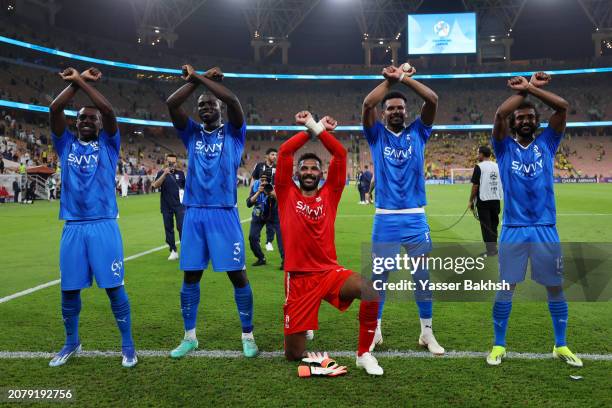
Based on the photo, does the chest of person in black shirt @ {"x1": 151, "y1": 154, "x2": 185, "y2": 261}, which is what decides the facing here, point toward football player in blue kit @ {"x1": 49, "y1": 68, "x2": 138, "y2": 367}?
yes

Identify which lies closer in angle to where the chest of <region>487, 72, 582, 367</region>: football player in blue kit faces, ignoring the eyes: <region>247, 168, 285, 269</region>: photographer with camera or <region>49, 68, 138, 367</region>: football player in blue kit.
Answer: the football player in blue kit

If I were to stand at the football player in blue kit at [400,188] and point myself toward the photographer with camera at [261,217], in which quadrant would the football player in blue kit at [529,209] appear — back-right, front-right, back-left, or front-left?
back-right

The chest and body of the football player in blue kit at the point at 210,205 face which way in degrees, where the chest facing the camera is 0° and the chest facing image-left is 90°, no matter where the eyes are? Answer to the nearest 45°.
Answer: approximately 0°

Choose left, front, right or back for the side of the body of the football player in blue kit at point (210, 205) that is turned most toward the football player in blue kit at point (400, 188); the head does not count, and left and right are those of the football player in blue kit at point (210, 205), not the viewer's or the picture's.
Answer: left

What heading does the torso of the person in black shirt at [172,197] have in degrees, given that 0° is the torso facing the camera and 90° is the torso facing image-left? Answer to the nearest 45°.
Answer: approximately 0°

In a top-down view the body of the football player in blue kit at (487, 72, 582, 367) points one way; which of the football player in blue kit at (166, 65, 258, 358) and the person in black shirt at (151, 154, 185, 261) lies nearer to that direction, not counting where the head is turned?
the football player in blue kit

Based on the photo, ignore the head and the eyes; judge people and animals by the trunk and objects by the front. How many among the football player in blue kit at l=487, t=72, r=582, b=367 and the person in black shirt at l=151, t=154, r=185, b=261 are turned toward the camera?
2

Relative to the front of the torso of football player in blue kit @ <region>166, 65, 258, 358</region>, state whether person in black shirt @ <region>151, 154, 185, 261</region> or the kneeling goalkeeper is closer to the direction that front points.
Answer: the kneeling goalkeeper
